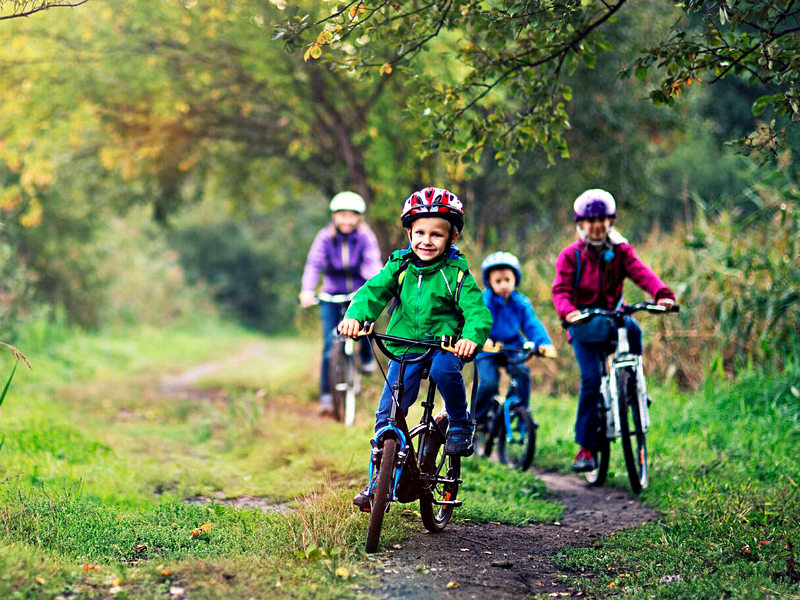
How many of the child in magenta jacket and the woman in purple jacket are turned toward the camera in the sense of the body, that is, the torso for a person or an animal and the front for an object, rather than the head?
2

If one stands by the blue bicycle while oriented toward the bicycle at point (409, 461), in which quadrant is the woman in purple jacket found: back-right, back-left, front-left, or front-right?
back-right

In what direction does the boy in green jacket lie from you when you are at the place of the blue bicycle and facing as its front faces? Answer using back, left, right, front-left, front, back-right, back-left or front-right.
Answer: front-right

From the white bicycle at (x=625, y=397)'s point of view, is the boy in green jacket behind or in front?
in front

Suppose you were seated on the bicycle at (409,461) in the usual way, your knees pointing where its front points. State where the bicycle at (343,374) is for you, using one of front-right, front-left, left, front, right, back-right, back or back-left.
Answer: back-right

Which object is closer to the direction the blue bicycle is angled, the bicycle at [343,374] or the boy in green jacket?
the boy in green jacket

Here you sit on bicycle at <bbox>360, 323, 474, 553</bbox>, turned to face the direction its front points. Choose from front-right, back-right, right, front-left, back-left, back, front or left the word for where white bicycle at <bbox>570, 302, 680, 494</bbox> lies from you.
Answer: back

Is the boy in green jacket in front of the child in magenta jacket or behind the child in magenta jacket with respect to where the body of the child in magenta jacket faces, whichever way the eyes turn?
in front

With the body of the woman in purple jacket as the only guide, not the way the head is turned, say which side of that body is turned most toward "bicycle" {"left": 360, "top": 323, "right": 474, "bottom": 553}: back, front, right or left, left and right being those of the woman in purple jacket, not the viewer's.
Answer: front

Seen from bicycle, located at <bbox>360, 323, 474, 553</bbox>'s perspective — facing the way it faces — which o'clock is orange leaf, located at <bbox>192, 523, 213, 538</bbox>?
The orange leaf is roughly at 2 o'clock from the bicycle.
